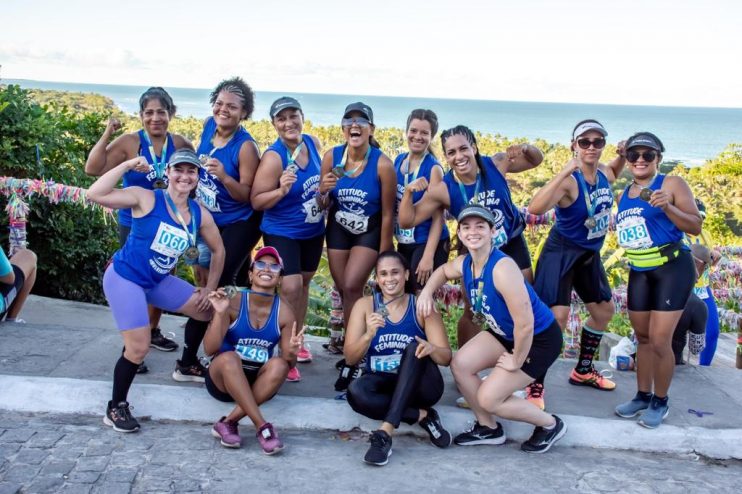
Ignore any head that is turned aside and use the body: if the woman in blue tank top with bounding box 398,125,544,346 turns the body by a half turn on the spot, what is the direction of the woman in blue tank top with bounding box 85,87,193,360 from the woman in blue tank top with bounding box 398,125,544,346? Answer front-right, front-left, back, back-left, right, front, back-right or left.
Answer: left

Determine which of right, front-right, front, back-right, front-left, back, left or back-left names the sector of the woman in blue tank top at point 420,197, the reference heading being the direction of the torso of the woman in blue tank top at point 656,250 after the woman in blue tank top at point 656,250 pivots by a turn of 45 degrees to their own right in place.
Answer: front

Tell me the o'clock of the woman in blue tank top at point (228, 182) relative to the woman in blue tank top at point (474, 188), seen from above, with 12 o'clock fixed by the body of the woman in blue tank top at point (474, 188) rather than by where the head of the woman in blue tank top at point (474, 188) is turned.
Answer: the woman in blue tank top at point (228, 182) is roughly at 3 o'clock from the woman in blue tank top at point (474, 188).

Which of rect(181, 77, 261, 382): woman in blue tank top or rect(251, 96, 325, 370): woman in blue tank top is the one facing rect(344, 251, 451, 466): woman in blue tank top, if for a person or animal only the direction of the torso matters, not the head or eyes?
rect(251, 96, 325, 370): woman in blue tank top

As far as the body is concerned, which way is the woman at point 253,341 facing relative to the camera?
toward the camera

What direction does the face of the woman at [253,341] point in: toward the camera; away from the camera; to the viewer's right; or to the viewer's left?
toward the camera

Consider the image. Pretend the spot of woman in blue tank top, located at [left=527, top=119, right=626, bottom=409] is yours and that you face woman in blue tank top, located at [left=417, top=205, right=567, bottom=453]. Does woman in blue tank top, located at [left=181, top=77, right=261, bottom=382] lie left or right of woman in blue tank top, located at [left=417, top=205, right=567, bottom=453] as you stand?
right

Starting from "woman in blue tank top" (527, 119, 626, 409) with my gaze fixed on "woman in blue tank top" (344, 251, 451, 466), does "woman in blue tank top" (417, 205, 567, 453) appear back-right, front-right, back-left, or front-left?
front-left

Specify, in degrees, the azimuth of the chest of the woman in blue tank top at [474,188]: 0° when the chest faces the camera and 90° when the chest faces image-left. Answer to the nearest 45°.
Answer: approximately 0°

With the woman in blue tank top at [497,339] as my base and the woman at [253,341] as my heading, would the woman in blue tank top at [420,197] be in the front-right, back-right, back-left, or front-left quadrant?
front-right

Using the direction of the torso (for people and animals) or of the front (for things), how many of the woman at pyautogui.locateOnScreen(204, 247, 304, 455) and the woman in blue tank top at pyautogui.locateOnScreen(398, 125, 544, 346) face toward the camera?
2

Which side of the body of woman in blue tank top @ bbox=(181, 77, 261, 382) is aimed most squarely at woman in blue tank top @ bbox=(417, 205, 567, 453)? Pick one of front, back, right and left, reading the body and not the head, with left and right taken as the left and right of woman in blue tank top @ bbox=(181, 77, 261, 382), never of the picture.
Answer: left

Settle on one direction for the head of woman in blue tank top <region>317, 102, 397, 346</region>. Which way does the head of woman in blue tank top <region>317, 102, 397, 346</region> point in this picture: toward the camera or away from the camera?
toward the camera

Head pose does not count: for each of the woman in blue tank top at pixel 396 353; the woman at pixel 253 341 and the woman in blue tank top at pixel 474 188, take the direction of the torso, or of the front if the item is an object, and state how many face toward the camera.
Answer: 3

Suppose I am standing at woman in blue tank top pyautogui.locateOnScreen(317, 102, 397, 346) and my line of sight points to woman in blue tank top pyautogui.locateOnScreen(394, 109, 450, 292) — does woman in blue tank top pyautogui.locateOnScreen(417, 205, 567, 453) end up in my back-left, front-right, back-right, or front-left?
front-right

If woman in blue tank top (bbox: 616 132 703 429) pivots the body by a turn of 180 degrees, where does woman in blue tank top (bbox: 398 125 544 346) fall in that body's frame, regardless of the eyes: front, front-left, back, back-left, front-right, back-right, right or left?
back-left
